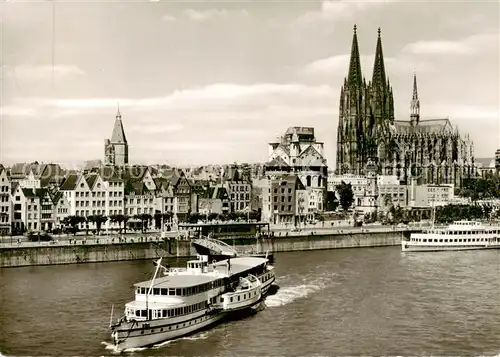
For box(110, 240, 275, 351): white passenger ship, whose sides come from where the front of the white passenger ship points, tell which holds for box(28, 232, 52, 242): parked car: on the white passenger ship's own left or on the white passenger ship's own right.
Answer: on the white passenger ship's own right

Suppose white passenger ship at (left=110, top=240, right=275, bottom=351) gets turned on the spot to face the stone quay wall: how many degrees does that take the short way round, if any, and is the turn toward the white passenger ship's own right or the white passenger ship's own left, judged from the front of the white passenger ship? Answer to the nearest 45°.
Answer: approximately 135° to the white passenger ship's own right

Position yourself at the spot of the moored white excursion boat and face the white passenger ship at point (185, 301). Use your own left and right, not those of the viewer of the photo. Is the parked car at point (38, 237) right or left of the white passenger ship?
right

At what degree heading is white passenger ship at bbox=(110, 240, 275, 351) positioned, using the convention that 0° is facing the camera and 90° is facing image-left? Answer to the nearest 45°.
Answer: approximately 45°

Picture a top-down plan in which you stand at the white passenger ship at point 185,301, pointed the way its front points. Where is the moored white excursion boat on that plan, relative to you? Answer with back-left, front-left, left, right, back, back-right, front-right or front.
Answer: back

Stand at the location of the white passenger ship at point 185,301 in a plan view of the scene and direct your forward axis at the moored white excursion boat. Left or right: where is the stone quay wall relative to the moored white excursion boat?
left
